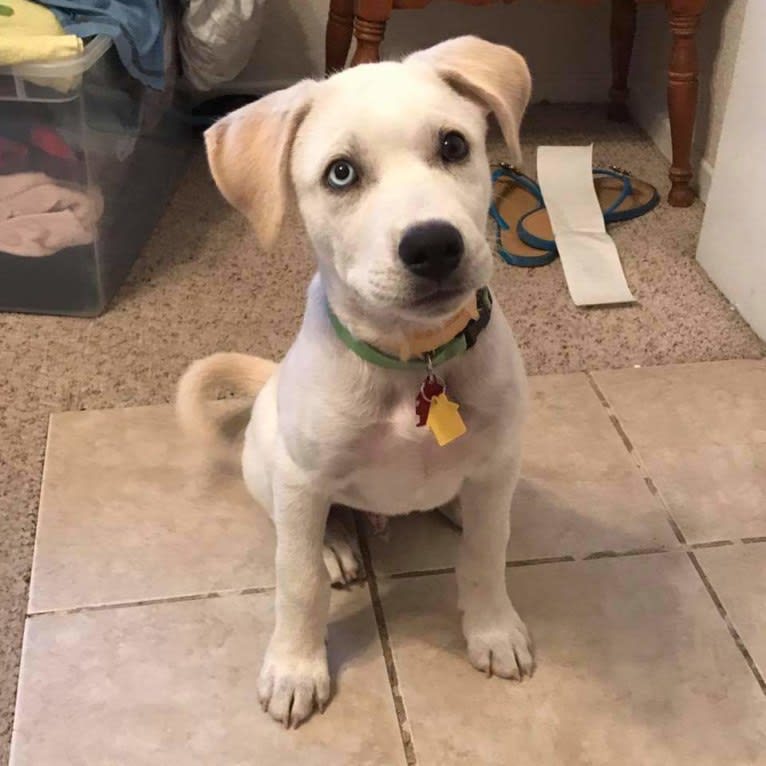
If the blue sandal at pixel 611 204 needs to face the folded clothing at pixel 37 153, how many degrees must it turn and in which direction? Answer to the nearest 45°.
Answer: approximately 135° to its right

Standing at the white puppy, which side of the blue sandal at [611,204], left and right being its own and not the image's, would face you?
right

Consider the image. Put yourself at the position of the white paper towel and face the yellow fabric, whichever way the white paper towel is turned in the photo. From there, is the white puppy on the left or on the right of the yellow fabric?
left

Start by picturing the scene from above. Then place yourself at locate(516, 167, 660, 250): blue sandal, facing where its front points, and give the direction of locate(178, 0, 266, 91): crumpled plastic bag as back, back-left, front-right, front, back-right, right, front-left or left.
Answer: back

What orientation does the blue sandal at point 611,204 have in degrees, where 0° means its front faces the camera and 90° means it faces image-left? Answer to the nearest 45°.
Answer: approximately 270°

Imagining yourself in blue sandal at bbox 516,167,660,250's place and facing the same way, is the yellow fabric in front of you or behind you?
behind

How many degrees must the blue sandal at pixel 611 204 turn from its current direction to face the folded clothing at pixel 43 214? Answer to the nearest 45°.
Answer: approximately 135° to its right
